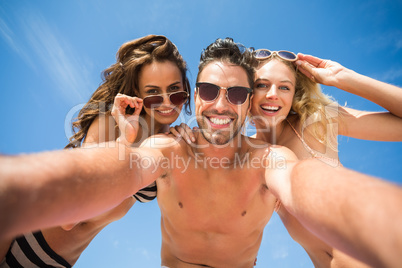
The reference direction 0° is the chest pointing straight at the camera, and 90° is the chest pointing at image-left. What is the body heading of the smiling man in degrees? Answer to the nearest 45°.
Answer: approximately 0°
